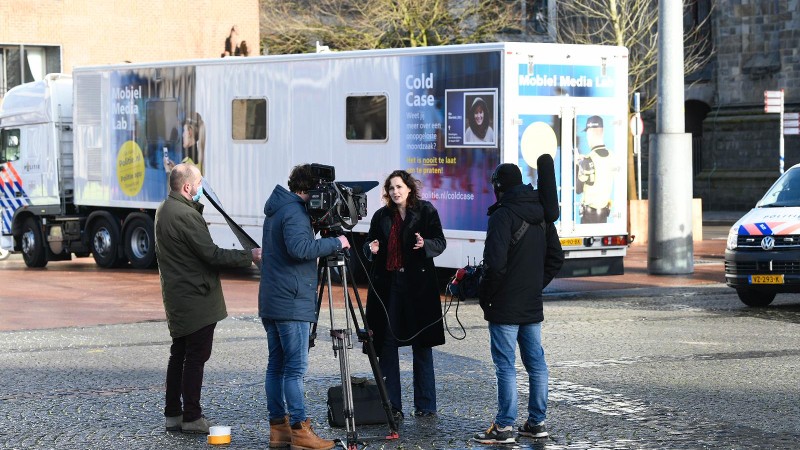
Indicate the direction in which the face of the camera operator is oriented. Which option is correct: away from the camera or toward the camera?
away from the camera

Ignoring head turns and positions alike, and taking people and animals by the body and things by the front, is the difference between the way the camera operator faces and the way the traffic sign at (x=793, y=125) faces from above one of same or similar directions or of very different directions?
very different directions

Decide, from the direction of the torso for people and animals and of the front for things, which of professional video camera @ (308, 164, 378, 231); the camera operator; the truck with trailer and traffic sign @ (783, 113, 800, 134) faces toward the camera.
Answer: the traffic sign

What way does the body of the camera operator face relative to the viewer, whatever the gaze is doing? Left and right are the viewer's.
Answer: facing away from the viewer and to the right of the viewer

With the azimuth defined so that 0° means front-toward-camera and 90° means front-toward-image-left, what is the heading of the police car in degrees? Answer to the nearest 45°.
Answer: approximately 45°

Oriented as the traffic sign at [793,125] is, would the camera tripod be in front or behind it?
in front

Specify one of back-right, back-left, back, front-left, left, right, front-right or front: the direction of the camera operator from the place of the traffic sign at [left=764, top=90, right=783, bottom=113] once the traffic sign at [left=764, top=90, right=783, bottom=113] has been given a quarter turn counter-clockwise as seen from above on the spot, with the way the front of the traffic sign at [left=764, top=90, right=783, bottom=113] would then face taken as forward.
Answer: right

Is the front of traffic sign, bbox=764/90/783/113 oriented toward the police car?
yes

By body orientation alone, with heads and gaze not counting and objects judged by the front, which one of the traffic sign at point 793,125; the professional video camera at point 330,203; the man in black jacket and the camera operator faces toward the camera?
the traffic sign

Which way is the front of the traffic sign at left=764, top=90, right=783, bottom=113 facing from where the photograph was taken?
facing the viewer

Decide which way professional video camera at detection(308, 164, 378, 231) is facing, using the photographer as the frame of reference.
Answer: facing away from the viewer and to the right of the viewer

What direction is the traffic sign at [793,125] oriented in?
toward the camera

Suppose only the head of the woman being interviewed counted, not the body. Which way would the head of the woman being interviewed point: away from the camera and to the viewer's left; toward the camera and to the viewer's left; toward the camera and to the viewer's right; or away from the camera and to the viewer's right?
toward the camera and to the viewer's left

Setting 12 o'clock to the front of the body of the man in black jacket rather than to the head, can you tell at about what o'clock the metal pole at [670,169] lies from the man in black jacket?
The metal pole is roughly at 2 o'clock from the man in black jacket.

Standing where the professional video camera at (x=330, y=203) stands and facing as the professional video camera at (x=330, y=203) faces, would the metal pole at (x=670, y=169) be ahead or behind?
ahead

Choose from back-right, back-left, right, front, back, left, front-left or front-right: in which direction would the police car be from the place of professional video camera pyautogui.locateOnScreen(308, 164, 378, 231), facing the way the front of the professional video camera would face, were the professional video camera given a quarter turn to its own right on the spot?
left

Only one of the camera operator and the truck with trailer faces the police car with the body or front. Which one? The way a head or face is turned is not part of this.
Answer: the camera operator
